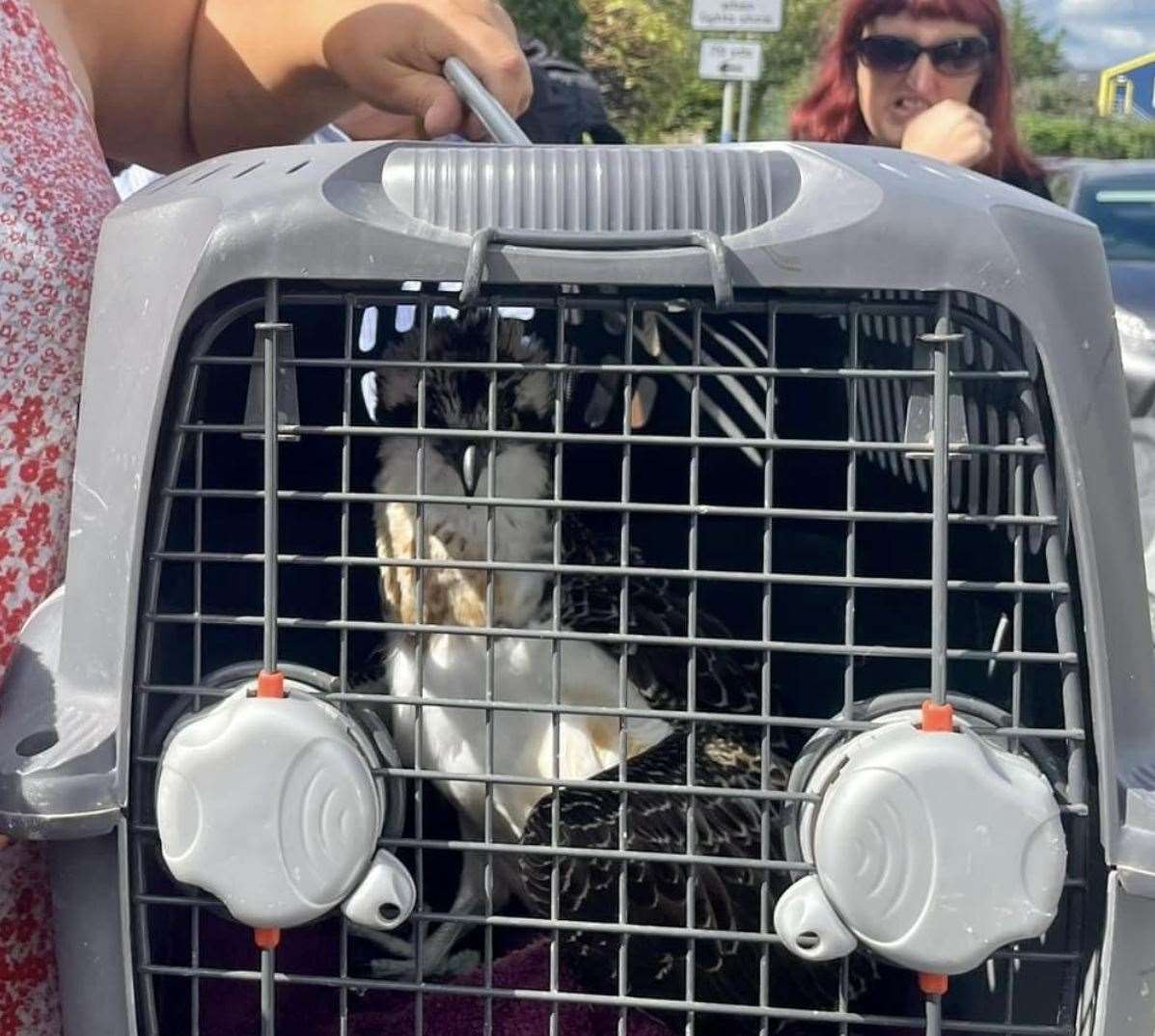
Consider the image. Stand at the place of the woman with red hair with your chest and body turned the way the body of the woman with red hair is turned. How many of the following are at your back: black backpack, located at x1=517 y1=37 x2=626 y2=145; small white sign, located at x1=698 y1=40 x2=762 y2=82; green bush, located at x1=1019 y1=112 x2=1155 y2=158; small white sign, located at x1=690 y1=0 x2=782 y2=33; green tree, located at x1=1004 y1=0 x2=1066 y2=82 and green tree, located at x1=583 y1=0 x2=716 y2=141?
5

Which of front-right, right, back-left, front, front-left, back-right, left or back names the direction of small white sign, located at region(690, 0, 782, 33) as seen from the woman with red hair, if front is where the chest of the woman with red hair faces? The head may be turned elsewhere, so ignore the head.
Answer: back

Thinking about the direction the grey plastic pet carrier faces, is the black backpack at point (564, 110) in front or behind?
behind

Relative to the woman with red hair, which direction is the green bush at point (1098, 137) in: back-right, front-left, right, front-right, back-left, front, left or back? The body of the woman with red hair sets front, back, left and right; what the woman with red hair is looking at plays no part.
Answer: back

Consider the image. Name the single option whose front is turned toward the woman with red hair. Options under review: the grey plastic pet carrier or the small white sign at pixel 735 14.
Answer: the small white sign

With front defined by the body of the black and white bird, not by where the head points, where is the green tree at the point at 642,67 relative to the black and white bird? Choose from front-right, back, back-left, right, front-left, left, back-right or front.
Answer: back-right

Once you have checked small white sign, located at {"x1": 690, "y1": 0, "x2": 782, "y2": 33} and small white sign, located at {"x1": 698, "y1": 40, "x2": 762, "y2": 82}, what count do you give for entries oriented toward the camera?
2

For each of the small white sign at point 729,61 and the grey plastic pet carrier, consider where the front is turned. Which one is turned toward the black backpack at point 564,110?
the small white sign

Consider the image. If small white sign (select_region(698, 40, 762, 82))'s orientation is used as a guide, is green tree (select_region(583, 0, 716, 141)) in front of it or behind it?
behind

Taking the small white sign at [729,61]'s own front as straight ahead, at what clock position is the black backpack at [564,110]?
The black backpack is roughly at 12 o'clock from the small white sign.

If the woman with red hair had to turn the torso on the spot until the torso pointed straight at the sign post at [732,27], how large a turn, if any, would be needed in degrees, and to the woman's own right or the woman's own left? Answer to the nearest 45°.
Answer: approximately 180°

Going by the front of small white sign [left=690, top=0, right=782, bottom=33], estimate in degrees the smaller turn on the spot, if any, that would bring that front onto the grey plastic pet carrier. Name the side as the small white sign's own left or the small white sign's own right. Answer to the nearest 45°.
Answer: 0° — it already faces it

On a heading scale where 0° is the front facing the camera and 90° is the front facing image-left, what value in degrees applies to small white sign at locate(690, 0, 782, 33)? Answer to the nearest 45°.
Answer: approximately 0°
